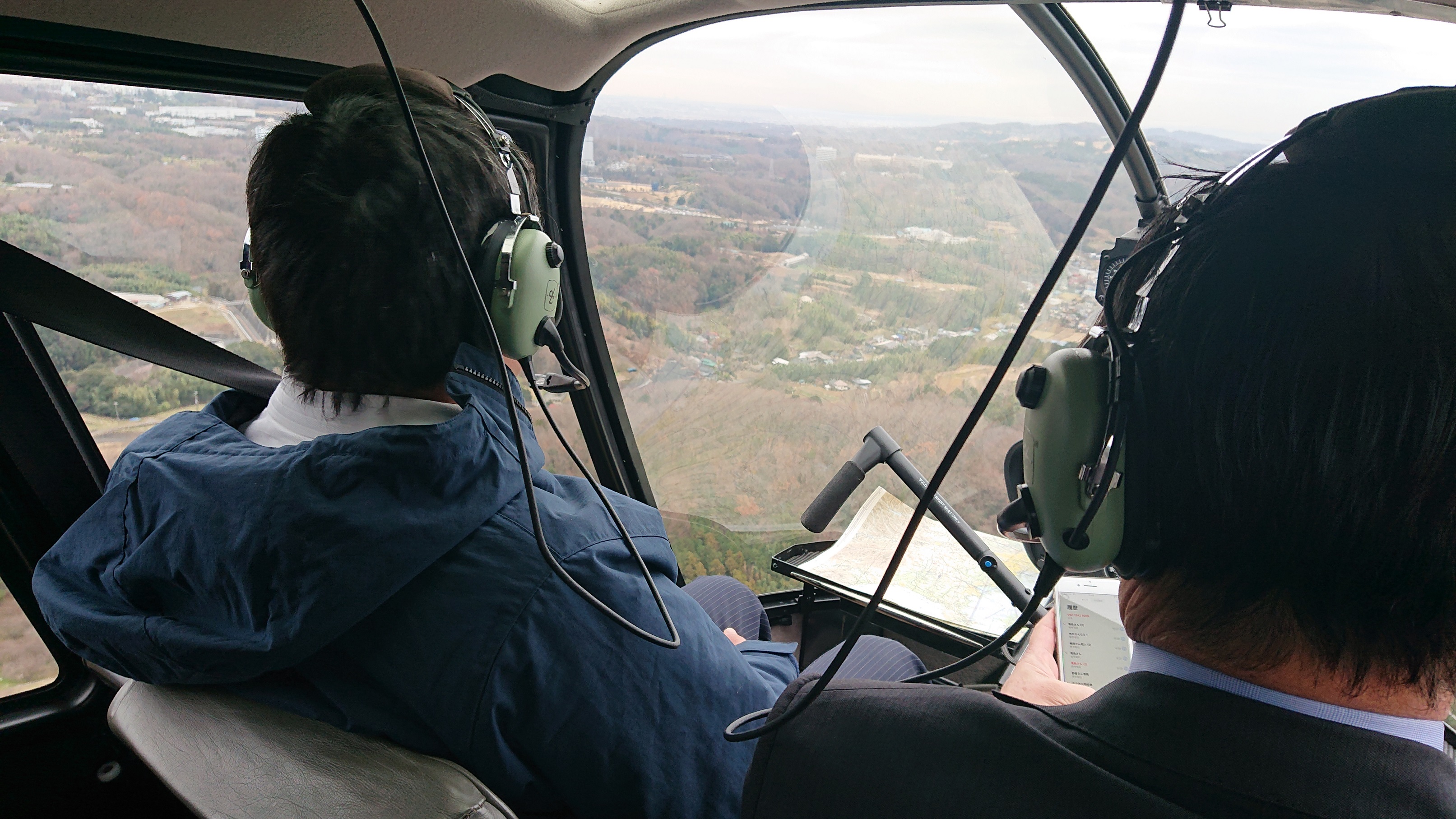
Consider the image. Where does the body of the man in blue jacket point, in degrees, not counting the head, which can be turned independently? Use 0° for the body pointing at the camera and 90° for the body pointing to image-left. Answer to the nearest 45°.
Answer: approximately 225°

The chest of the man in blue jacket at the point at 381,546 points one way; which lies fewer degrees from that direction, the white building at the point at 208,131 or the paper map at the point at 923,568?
the paper map

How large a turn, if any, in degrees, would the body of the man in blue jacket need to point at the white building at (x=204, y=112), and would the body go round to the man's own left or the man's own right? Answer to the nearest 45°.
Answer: approximately 90° to the man's own left

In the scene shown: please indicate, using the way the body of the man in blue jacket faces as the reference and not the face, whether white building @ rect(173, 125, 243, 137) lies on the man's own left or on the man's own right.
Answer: on the man's own left

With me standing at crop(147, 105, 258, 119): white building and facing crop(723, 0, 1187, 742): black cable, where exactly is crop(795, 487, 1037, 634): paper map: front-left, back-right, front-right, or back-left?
front-left

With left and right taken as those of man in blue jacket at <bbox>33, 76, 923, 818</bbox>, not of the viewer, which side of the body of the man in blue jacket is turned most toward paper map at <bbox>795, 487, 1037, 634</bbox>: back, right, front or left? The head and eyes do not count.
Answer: front
